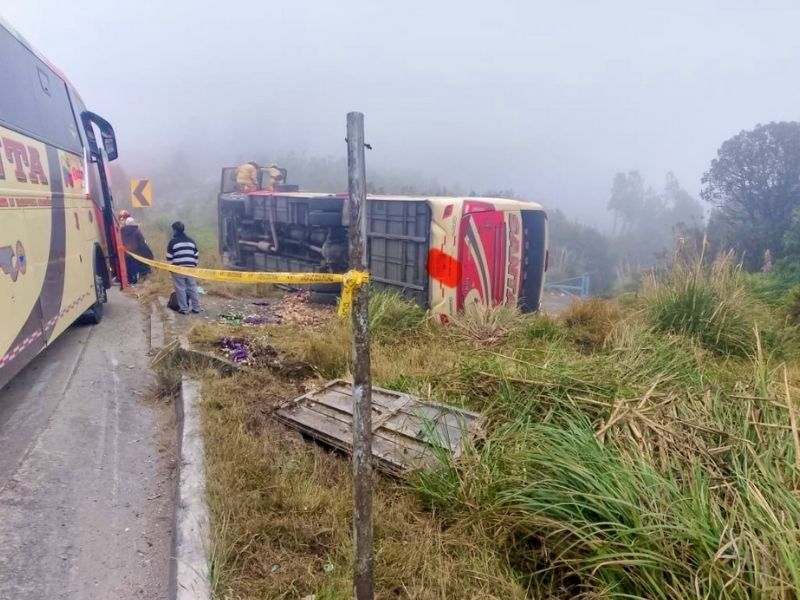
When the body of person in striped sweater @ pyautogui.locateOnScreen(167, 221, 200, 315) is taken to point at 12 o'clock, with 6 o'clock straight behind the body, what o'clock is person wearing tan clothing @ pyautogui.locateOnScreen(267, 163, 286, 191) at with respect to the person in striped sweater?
The person wearing tan clothing is roughly at 1 o'clock from the person in striped sweater.

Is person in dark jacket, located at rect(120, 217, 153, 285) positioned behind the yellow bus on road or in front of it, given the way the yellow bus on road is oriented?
in front

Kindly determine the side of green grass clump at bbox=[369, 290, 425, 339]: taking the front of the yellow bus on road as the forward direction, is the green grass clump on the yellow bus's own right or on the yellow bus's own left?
on the yellow bus's own right

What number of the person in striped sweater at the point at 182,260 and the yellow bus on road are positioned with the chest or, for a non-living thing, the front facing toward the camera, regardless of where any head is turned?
0

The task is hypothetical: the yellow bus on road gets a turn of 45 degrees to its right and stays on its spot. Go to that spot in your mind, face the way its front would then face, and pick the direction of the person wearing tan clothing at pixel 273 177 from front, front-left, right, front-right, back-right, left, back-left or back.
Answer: front-left

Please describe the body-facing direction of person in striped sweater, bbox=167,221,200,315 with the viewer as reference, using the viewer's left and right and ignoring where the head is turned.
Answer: facing away from the viewer

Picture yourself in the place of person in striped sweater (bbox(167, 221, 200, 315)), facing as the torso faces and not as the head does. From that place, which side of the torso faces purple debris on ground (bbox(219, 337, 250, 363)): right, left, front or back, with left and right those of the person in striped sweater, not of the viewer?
back

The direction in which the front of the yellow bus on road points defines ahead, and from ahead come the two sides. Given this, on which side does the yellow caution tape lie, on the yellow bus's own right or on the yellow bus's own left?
on the yellow bus's own right

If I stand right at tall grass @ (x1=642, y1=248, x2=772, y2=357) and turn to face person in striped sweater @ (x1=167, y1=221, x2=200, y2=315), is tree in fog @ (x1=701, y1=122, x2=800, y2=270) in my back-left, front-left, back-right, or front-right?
back-right

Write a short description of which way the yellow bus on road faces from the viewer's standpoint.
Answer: facing away from the viewer and to the right of the viewer

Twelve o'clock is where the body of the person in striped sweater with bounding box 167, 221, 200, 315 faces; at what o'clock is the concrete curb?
The concrete curb is roughly at 6 o'clock from the person in striped sweater.

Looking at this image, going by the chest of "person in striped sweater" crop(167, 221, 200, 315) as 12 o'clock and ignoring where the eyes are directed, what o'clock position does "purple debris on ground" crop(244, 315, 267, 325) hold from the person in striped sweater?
The purple debris on ground is roughly at 4 o'clock from the person in striped sweater.
